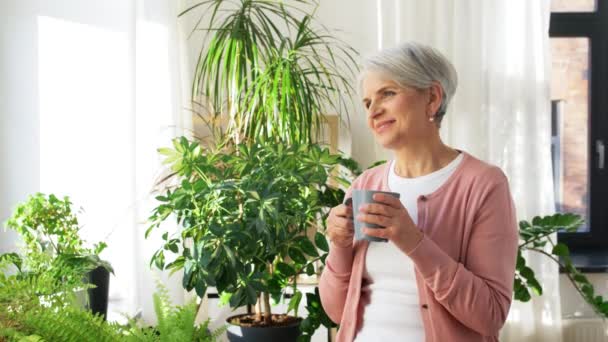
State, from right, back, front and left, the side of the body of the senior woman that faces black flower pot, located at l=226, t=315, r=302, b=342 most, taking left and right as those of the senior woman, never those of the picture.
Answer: right

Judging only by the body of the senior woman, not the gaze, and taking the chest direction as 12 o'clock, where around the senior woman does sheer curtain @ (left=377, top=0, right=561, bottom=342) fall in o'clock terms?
The sheer curtain is roughly at 5 o'clock from the senior woman.

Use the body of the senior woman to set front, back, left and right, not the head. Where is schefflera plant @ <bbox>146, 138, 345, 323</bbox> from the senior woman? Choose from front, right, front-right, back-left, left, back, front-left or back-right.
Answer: right

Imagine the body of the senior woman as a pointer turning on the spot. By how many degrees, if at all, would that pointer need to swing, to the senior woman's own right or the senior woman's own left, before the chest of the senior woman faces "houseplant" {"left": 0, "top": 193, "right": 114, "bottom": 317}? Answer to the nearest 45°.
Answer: approximately 90° to the senior woman's own right

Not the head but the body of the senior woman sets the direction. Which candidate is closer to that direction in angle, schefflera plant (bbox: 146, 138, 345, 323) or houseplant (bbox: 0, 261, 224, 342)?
the houseplant

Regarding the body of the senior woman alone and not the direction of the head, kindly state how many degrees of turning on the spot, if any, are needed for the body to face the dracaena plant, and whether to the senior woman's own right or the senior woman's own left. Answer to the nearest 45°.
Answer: approximately 90° to the senior woman's own right

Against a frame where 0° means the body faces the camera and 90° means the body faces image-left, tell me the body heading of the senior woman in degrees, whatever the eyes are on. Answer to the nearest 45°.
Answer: approximately 45°

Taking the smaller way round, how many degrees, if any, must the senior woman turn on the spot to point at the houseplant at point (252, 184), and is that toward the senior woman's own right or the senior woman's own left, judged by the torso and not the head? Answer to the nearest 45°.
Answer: approximately 90° to the senior woman's own right

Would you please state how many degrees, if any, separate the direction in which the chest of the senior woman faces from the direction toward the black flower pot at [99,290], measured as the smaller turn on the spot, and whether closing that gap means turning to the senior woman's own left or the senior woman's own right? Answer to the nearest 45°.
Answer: approximately 90° to the senior woman's own right

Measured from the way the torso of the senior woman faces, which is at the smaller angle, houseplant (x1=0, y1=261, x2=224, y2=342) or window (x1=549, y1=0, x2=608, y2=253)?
the houseplant
